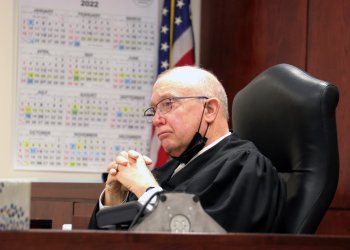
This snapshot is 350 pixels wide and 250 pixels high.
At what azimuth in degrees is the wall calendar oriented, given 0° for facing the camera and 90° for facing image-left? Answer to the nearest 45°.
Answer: approximately 0°

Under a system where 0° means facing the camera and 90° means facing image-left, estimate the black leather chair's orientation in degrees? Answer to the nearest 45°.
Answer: approximately 45°

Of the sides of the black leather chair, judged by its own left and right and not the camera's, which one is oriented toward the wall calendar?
right

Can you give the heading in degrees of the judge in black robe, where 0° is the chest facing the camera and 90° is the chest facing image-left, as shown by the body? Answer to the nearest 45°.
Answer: approximately 45°

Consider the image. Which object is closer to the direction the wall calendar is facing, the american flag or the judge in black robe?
the judge in black robe

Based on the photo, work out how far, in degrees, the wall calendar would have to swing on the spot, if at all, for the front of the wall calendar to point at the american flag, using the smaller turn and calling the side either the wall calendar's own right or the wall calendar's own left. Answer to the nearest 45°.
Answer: approximately 90° to the wall calendar's own left

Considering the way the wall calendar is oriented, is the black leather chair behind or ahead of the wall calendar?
ahead

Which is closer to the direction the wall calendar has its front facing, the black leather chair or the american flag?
the black leather chair
